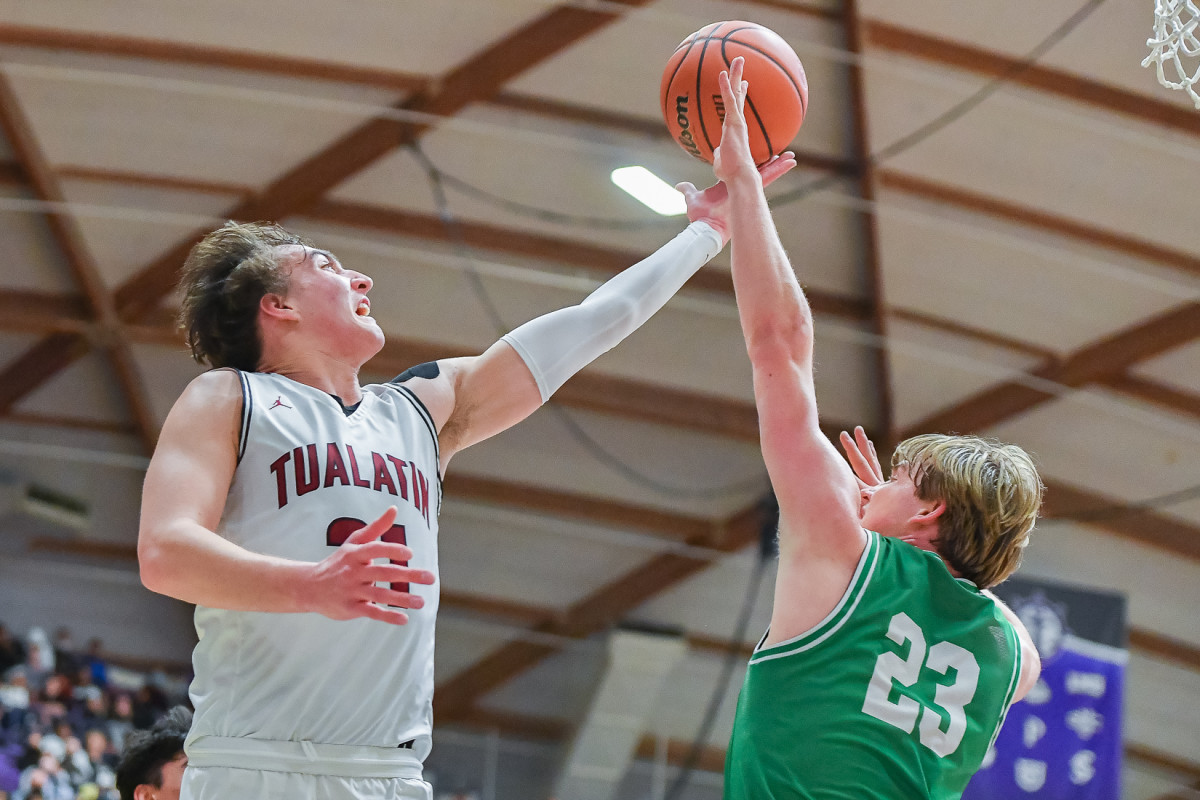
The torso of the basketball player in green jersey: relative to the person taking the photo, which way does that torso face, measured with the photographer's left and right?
facing away from the viewer and to the left of the viewer

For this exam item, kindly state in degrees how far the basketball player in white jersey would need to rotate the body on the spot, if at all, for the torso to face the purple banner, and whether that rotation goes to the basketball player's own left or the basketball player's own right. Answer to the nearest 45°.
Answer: approximately 90° to the basketball player's own left

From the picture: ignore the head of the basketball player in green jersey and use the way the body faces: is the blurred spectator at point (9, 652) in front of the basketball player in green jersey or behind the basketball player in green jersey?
in front

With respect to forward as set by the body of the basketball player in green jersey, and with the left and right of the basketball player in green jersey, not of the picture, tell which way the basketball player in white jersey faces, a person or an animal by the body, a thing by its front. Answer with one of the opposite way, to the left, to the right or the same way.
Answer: the opposite way

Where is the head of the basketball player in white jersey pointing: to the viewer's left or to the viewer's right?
to the viewer's right

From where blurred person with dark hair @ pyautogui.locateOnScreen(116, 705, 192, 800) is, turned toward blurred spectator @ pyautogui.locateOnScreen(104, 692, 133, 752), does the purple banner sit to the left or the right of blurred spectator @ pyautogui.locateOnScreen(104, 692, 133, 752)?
right
